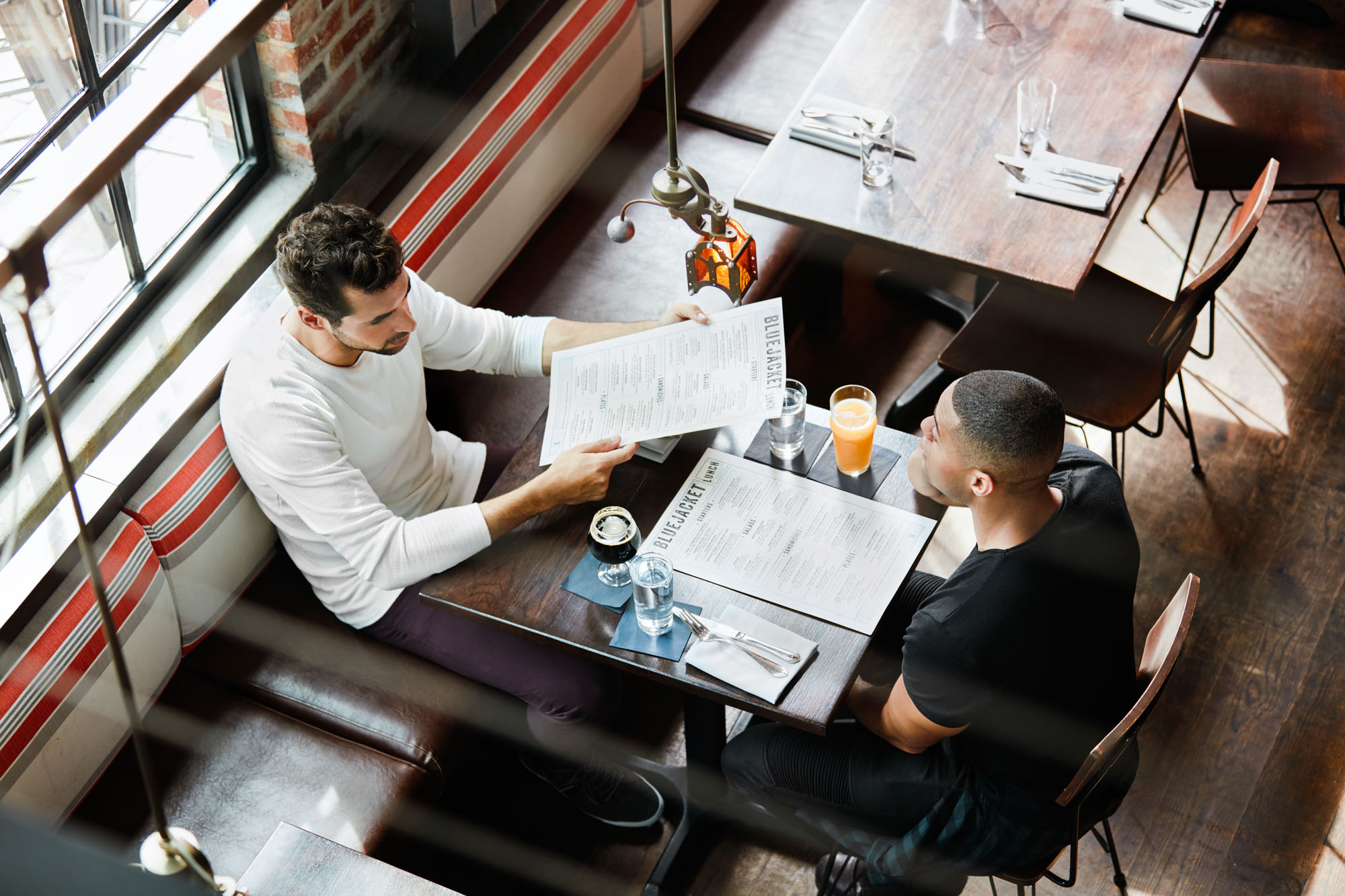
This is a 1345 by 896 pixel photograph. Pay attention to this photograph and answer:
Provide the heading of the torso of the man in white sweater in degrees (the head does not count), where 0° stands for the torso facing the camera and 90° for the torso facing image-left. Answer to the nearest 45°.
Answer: approximately 315°

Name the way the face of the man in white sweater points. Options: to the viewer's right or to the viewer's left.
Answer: to the viewer's right

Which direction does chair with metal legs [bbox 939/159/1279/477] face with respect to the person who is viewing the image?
facing away from the viewer and to the left of the viewer

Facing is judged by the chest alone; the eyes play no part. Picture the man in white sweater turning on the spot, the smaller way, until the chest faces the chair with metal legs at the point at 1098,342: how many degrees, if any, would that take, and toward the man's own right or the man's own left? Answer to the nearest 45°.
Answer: approximately 45° to the man's own left

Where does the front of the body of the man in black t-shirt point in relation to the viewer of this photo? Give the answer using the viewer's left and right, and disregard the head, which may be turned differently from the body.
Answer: facing away from the viewer and to the left of the viewer

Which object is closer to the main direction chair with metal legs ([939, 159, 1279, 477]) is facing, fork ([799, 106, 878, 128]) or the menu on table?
the fork

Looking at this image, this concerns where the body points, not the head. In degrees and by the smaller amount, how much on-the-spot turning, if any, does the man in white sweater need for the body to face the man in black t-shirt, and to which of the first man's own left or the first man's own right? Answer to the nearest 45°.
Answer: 0° — they already face them

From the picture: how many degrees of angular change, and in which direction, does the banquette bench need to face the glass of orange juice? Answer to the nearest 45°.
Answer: approximately 45° to its left

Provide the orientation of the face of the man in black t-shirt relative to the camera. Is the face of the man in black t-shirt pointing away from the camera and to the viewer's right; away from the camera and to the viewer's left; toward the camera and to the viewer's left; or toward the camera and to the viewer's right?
away from the camera and to the viewer's left
